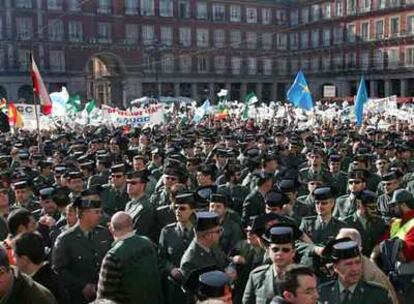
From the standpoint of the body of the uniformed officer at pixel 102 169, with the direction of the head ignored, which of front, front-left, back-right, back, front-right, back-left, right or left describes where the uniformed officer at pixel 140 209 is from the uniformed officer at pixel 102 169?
front-left

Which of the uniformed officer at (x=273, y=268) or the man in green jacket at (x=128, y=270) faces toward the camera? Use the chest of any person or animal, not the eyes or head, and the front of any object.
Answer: the uniformed officer

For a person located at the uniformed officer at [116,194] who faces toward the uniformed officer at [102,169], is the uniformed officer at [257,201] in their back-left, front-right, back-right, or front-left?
back-right

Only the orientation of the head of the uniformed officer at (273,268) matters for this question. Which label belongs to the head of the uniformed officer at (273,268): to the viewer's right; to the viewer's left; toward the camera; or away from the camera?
toward the camera

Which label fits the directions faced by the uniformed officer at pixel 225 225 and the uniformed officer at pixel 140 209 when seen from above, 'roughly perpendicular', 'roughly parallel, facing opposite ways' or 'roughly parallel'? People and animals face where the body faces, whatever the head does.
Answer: roughly parallel

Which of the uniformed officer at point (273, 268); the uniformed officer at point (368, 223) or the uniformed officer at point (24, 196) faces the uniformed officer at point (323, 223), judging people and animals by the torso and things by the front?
the uniformed officer at point (368, 223)

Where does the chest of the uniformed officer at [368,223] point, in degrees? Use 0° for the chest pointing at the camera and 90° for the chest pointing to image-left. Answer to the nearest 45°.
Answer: approximately 45°

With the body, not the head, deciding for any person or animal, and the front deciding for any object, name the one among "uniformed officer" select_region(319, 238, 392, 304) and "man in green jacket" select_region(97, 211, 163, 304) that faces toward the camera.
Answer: the uniformed officer

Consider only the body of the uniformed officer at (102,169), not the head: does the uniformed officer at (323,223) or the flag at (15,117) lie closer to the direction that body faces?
the uniformed officer

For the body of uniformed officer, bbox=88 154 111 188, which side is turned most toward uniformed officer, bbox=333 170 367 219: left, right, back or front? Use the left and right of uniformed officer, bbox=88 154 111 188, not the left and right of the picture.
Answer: left

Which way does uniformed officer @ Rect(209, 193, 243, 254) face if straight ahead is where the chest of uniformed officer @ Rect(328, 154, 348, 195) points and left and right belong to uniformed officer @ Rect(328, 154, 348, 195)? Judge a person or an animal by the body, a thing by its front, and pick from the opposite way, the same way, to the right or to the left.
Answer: the same way

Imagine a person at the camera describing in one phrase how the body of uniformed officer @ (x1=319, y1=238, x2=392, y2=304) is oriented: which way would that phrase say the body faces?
toward the camera

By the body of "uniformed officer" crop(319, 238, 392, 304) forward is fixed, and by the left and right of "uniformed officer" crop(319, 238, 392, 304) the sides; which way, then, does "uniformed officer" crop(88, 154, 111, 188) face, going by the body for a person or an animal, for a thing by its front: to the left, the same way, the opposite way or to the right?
the same way

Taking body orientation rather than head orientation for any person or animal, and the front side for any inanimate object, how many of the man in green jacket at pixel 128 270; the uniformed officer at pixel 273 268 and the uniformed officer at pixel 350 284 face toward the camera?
2

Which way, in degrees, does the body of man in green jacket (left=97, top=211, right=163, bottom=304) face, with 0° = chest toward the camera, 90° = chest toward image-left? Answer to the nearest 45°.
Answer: approximately 135°
